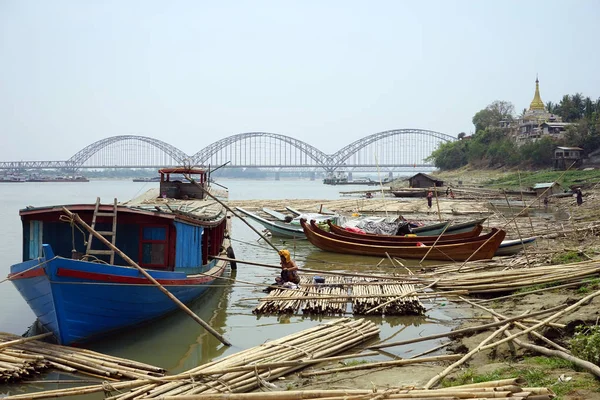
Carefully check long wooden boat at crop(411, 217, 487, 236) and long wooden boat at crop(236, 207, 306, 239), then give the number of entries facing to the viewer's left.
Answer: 1

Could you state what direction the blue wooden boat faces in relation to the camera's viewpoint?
facing the viewer and to the left of the viewer

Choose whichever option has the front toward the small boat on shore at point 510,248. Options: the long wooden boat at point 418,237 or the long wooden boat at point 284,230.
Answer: the long wooden boat at point 418,237

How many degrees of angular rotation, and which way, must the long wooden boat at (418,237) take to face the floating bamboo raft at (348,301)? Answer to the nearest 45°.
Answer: approximately 90° to its right

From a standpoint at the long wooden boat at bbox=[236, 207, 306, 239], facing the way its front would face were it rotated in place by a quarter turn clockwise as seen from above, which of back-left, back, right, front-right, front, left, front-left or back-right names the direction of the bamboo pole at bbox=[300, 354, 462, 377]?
back

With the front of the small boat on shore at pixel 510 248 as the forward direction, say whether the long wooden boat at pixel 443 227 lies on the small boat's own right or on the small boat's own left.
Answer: on the small boat's own left

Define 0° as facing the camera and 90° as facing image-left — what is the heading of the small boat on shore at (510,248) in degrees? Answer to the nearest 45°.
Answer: approximately 225°

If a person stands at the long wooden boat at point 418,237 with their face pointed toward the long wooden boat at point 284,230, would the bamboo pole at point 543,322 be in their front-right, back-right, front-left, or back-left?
back-left

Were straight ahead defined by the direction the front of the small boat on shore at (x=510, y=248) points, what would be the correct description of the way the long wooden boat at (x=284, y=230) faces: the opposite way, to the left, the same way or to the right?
the opposite way
